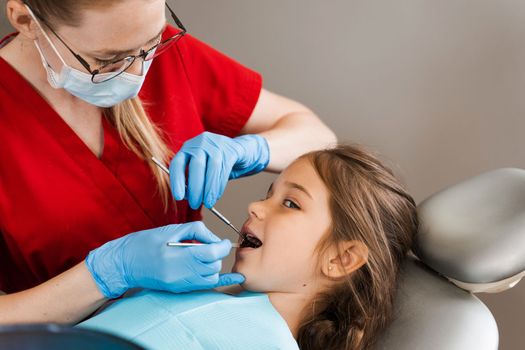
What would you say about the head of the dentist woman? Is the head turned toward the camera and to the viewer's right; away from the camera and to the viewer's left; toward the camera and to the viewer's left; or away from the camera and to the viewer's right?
toward the camera and to the viewer's right

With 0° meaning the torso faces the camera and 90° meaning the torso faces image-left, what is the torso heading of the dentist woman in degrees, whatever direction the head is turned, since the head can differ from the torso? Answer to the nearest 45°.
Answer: approximately 315°

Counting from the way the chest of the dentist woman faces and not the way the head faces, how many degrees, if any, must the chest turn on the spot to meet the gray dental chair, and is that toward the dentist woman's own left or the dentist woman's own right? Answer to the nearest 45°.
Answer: approximately 45° to the dentist woman's own left
